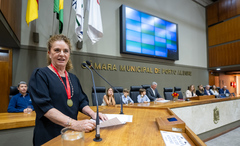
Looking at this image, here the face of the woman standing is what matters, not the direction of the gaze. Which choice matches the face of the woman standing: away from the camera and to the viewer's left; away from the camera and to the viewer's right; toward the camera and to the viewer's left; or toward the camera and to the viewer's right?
toward the camera and to the viewer's right

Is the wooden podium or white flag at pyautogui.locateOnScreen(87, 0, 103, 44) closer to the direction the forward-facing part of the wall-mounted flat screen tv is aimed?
the wooden podium

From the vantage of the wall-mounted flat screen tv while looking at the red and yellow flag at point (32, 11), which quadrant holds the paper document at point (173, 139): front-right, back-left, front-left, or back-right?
front-left

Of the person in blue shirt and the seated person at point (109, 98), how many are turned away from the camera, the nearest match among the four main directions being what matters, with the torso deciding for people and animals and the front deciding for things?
0

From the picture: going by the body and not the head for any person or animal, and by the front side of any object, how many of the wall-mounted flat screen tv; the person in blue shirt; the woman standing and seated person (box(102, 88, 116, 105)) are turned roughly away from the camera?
0

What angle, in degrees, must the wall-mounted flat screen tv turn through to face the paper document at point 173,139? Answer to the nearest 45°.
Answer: approximately 45° to its right

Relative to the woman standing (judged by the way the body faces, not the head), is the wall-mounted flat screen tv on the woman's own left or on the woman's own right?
on the woman's own left

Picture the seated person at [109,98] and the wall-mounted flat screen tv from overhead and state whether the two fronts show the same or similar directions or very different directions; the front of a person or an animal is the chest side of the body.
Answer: same or similar directions

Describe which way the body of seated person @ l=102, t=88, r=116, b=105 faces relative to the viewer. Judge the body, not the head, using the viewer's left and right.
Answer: facing the viewer and to the right of the viewer
